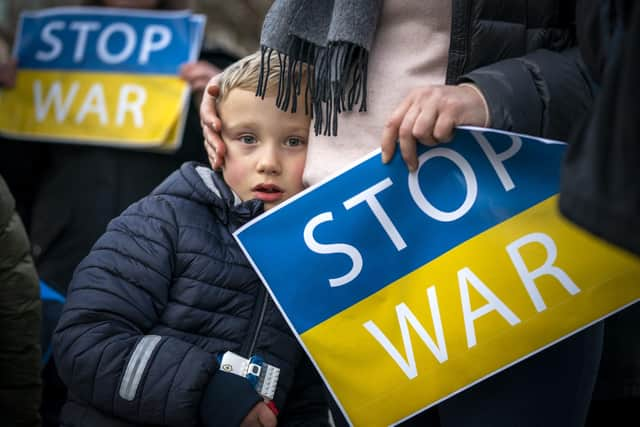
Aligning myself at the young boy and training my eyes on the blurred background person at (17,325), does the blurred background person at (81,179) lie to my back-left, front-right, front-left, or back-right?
front-right

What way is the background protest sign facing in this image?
toward the camera

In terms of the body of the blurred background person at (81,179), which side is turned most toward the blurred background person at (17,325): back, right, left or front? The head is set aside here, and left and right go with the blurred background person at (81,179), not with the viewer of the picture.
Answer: front

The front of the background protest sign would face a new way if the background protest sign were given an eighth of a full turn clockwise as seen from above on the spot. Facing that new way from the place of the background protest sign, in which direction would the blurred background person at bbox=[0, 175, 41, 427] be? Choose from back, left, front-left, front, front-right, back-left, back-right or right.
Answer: front-left

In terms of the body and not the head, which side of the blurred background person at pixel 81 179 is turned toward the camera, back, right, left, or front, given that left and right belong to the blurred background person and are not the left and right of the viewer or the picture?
front

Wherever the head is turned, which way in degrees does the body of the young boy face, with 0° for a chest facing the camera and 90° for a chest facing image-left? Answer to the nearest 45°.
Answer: approximately 315°

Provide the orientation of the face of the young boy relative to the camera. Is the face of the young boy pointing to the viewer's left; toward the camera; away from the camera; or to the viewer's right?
toward the camera

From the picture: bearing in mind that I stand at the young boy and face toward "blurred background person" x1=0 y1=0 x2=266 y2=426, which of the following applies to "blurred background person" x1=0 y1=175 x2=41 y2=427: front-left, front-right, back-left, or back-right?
front-left

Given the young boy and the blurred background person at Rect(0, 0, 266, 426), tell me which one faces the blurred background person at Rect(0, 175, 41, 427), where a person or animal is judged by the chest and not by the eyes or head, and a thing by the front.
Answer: the blurred background person at Rect(0, 0, 266, 426)
